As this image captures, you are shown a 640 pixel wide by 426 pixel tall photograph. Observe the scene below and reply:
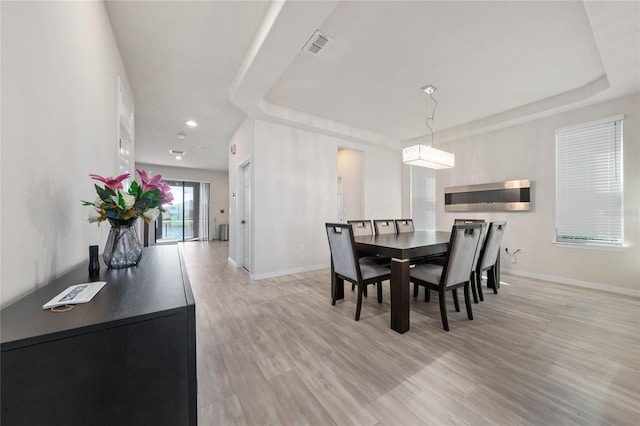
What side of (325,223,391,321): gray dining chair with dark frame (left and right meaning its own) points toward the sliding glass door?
left

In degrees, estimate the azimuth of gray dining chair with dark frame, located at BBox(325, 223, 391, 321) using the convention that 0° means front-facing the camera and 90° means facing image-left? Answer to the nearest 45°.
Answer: approximately 225°

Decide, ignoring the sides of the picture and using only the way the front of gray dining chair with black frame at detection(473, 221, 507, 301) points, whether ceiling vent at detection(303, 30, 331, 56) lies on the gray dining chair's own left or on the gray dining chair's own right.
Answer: on the gray dining chair's own left

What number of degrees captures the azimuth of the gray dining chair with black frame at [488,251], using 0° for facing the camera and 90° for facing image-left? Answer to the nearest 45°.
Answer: approximately 135°

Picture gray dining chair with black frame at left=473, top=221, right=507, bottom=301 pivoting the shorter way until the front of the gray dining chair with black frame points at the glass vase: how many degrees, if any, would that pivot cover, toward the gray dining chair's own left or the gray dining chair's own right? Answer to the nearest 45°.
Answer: approximately 90° to the gray dining chair's own left

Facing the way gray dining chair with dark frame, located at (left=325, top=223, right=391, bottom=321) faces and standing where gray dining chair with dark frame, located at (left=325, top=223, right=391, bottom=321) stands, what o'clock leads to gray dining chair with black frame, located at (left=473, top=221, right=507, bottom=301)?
gray dining chair with black frame, located at (left=473, top=221, right=507, bottom=301) is roughly at 1 o'clock from gray dining chair with dark frame, located at (left=325, top=223, right=391, bottom=321).

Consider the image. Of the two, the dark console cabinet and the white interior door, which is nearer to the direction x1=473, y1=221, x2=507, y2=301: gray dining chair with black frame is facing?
the white interior door
